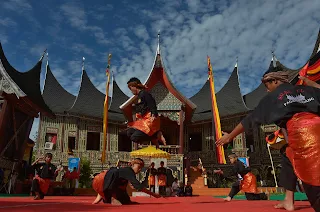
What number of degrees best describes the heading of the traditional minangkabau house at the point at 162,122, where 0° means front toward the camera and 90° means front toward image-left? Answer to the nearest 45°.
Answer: approximately 0°

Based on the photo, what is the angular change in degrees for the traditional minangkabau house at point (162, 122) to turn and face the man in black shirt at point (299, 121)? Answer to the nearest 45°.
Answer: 0° — it already faces them

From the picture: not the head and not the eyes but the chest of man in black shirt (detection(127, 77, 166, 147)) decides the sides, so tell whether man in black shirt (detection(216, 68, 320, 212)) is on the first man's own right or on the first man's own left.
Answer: on the first man's own left

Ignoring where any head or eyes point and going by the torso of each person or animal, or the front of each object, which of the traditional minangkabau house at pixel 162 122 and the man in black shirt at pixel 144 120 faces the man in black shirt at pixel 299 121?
the traditional minangkabau house

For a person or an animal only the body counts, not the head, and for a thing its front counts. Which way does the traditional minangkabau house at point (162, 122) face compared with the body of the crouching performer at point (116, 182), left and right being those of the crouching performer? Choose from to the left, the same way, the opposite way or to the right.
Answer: to the right

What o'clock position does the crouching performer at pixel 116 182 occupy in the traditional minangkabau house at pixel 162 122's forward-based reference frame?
The crouching performer is roughly at 12 o'clock from the traditional minangkabau house.

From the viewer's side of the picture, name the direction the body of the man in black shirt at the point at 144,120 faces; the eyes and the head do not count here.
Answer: to the viewer's left

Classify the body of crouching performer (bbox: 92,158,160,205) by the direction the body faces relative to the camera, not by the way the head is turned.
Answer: to the viewer's right

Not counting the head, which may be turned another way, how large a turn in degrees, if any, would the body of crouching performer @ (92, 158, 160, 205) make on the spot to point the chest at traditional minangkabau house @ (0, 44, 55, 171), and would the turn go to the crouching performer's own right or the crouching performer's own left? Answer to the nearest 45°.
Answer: approximately 135° to the crouching performer's own left

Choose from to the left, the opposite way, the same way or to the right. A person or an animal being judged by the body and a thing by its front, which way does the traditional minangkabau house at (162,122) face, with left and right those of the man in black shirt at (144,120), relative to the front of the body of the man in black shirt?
to the left
